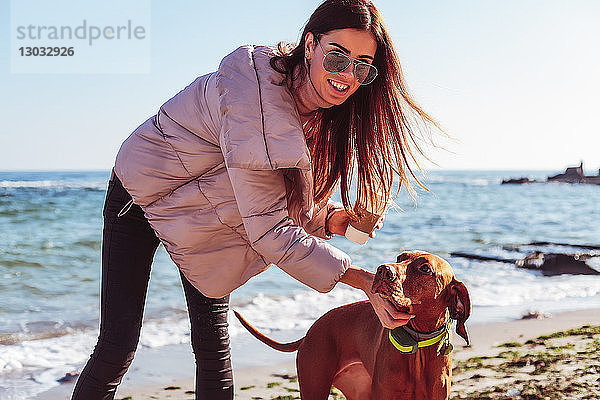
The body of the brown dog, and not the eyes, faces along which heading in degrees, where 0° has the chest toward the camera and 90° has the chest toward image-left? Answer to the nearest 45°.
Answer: approximately 315°

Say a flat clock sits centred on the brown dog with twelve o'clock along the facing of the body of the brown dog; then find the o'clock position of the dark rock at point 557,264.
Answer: The dark rock is roughly at 8 o'clock from the brown dog.

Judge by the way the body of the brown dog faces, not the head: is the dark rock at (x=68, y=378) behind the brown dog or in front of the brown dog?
behind
